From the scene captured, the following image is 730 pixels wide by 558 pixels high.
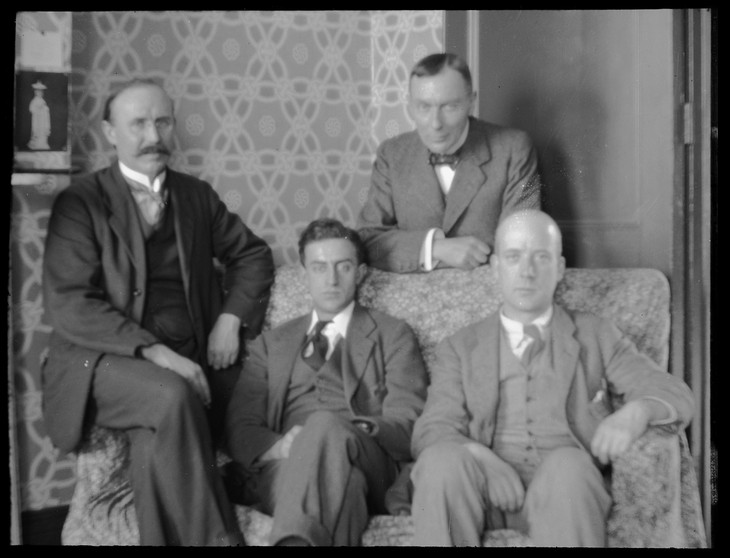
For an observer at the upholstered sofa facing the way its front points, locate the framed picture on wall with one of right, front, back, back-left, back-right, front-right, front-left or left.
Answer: right

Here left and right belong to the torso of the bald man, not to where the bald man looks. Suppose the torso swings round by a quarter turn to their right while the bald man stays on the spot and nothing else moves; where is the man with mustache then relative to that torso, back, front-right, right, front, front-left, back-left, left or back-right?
front

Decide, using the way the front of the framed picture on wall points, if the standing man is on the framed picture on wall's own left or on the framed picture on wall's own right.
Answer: on the framed picture on wall's own left

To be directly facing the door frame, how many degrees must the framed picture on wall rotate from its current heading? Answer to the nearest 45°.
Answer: approximately 90° to its left

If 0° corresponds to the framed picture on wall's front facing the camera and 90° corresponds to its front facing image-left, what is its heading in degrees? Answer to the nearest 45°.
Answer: approximately 0°

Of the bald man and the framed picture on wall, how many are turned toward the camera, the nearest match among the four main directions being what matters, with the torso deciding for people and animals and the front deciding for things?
2
